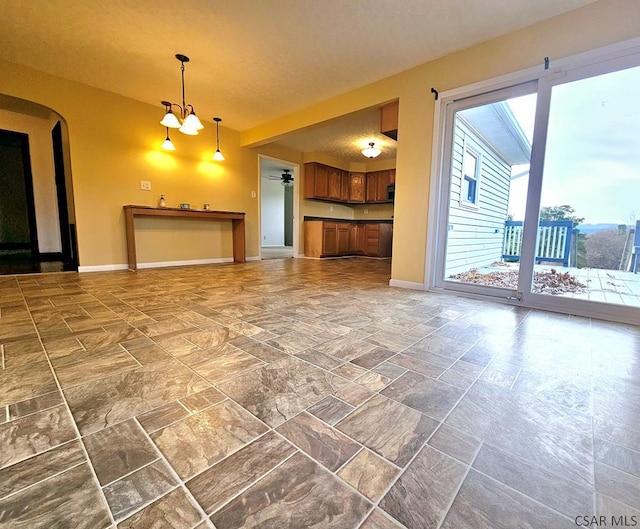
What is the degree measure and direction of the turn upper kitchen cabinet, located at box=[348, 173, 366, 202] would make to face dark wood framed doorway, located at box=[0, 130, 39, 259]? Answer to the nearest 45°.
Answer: approximately 90° to its right

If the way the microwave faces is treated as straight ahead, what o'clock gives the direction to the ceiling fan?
The ceiling fan is roughly at 2 o'clock from the microwave.

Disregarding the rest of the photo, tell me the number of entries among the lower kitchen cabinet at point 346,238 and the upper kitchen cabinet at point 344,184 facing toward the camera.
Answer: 2

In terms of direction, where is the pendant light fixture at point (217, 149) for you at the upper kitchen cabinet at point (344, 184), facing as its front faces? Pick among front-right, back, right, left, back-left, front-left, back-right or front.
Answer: front-right

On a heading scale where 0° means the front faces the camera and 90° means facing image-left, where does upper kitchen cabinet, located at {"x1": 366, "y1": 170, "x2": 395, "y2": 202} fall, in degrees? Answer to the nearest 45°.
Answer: approximately 45°

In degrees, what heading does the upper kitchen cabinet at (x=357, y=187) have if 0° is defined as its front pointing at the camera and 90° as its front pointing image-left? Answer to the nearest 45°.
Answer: approximately 0°

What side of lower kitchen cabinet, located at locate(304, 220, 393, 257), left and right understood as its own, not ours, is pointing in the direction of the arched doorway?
right

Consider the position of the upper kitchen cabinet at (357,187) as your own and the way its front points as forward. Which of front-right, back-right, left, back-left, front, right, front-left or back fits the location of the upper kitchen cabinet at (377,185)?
left

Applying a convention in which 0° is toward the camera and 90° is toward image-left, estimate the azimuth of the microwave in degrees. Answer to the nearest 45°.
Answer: approximately 45°
